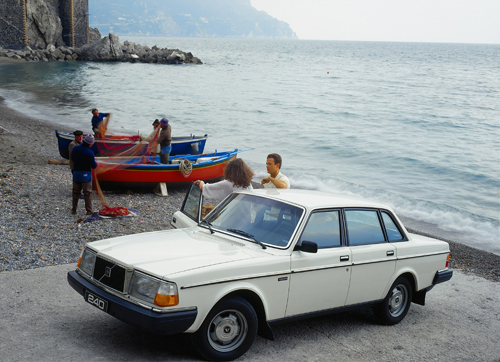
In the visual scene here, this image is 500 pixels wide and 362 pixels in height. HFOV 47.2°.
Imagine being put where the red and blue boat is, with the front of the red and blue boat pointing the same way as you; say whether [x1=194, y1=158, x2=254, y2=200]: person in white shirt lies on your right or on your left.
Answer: on your right

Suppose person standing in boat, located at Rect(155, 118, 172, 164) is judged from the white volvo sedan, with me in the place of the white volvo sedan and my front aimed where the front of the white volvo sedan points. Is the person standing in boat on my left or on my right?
on my right

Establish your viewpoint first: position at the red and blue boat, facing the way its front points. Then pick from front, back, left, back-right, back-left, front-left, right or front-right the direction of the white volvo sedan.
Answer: right

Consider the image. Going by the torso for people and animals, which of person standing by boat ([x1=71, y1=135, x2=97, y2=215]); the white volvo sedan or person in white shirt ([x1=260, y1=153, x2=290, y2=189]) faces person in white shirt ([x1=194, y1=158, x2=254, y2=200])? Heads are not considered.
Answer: person in white shirt ([x1=260, y1=153, x2=290, y2=189])

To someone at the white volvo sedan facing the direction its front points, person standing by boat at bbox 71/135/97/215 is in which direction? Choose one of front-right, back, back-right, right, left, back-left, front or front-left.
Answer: right

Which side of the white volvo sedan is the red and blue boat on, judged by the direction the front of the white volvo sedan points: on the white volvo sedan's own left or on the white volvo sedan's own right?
on the white volvo sedan's own right

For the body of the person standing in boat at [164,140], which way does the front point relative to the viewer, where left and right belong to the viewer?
facing to the left of the viewer

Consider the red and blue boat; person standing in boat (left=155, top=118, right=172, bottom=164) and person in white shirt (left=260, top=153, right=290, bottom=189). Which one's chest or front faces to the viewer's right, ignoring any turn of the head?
the red and blue boat

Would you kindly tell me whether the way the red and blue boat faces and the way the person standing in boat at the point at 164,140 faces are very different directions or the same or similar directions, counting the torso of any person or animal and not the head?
very different directions

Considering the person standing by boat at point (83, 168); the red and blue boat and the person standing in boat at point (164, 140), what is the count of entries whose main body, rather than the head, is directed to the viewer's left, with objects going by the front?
1

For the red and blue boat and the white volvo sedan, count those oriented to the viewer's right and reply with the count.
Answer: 1

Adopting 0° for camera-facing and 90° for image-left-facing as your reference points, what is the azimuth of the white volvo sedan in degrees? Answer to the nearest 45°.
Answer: approximately 45°

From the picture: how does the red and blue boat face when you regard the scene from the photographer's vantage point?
facing to the right of the viewer
